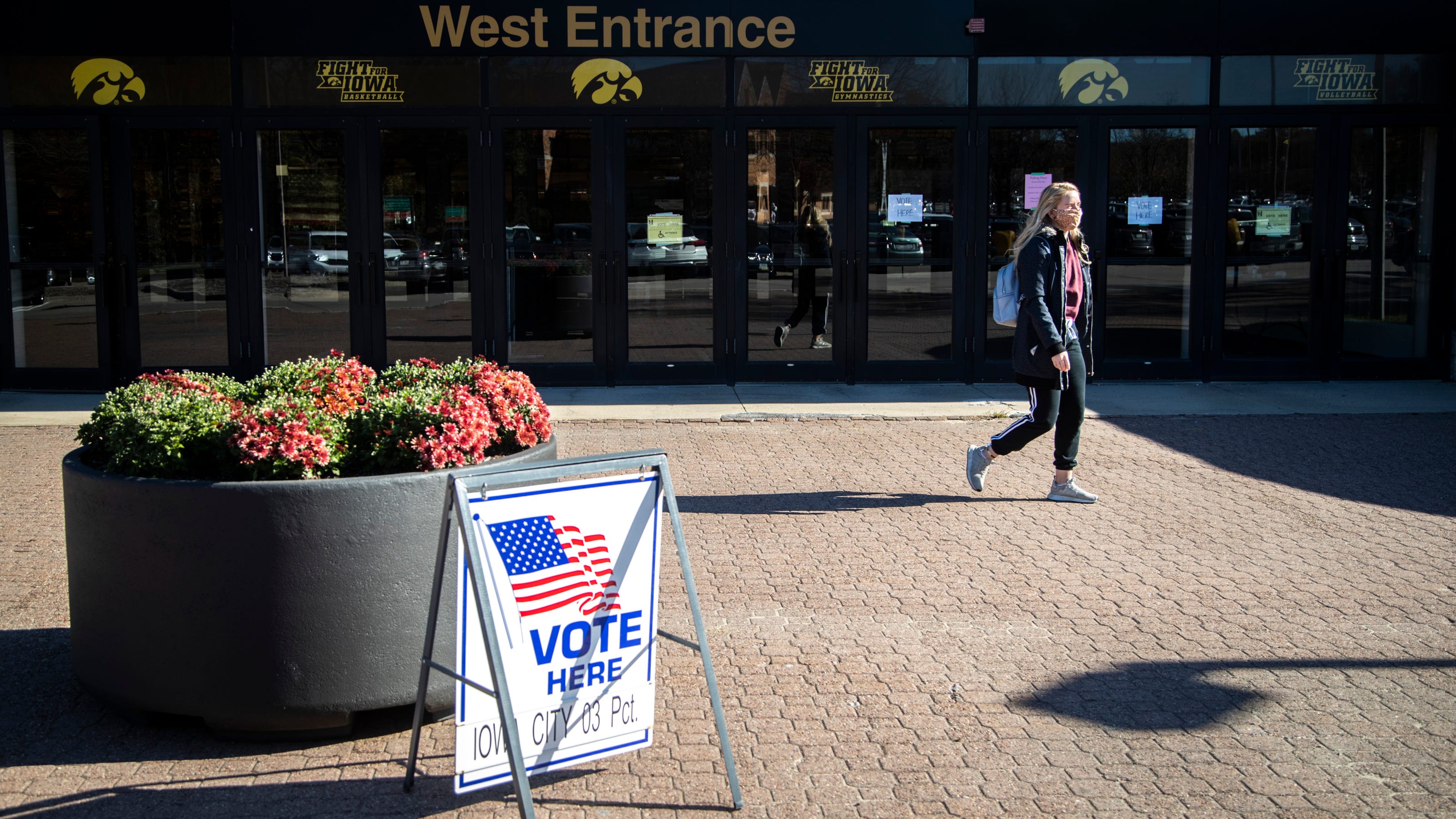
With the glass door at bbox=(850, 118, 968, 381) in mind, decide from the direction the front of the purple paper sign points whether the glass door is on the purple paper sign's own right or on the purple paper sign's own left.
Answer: on the purple paper sign's own right

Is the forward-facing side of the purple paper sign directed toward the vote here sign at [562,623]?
yes

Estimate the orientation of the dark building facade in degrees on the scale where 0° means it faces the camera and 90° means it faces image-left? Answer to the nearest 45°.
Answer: approximately 0°

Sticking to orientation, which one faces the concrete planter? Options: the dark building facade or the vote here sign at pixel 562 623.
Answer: the dark building facade

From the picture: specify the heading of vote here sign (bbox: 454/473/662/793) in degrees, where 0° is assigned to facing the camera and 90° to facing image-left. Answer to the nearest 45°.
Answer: approximately 315°

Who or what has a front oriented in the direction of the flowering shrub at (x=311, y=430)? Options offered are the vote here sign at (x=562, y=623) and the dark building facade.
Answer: the dark building facade
